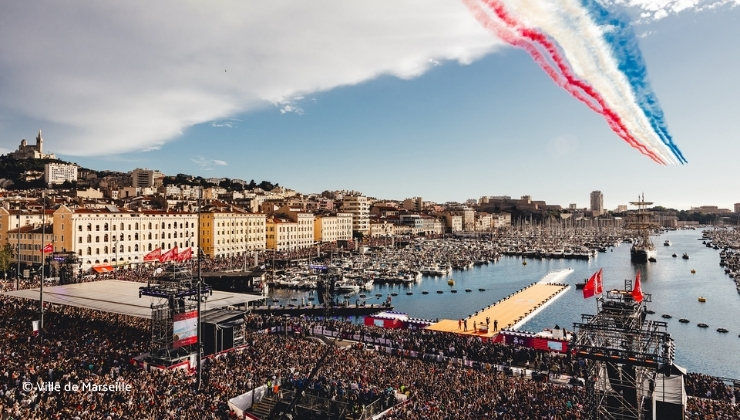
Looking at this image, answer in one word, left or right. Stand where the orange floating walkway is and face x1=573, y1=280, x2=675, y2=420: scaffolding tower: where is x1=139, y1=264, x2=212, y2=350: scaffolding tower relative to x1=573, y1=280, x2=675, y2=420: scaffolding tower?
right

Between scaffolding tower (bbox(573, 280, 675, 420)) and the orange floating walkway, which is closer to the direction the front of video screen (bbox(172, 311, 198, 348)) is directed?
the scaffolding tower

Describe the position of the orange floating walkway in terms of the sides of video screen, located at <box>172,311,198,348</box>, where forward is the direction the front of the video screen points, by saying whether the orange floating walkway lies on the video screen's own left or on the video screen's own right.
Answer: on the video screen's own left

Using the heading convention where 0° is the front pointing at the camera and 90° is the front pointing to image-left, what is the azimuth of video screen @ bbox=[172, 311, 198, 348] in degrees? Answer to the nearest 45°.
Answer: approximately 315°
